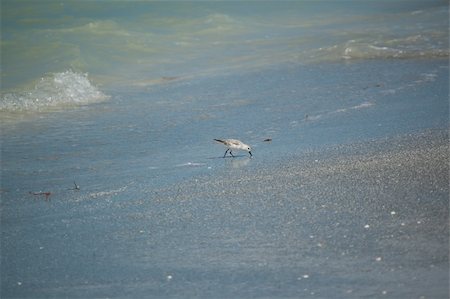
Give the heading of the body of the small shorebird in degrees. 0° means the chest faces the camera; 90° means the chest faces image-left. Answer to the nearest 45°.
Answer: approximately 270°
